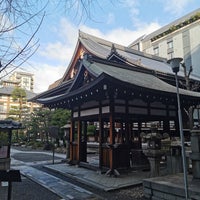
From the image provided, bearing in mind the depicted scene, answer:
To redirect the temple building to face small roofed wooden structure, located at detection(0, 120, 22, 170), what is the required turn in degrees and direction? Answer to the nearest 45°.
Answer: approximately 45° to its right

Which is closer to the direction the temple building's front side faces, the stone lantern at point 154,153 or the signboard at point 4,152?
the signboard

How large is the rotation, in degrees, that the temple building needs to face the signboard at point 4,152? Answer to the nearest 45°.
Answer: approximately 45° to its right

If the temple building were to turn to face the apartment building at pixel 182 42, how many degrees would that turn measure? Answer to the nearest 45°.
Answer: approximately 180°

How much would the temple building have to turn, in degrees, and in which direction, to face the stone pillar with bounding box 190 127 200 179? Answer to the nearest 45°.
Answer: approximately 90° to its left

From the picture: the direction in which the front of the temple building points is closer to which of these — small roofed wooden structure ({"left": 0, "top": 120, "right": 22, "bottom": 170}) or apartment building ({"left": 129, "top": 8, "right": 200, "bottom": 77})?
the small roofed wooden structure

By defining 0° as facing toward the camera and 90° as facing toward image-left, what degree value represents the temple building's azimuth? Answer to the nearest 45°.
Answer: approximately 45°
